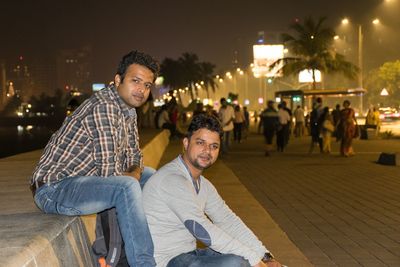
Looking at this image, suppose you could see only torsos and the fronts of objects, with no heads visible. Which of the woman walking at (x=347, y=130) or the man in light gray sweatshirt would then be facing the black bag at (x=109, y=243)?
the woman walking

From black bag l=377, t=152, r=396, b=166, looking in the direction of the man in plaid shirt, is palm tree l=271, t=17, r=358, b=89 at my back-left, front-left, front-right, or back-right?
back-right

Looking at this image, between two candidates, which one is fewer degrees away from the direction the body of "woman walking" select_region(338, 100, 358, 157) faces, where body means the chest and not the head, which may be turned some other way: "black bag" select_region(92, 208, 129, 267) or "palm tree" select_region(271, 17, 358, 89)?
the black bag

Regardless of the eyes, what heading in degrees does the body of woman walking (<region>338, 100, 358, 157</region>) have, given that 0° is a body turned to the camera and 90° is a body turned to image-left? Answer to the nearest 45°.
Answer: approximately 0°

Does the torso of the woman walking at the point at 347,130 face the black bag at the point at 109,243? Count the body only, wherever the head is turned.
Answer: yes

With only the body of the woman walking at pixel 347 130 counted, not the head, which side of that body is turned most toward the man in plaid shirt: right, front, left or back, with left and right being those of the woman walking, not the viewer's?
front

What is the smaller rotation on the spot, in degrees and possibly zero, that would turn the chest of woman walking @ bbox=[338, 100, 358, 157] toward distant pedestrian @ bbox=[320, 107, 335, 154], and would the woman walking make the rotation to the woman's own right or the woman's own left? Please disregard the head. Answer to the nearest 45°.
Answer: approximately 135° to the woman's own right

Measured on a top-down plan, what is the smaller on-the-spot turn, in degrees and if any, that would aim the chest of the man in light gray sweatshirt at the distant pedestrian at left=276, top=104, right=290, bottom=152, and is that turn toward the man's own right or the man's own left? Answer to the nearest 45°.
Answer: approximately 135° to the man's own left

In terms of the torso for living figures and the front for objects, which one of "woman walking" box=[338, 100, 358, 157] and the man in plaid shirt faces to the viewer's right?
the man in plaid shirt

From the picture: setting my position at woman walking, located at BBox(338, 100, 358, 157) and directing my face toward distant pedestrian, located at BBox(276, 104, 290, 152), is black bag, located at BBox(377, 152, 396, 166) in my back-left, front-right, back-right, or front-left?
back-left

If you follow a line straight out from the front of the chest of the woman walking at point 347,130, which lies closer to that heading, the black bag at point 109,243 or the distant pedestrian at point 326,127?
the black bag

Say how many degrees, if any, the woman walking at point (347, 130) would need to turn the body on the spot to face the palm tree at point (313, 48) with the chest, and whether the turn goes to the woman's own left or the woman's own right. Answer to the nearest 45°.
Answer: approximately 180°

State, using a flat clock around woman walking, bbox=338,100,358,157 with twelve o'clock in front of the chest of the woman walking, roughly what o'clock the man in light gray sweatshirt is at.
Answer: The man in light gray sweatshirt is roughly at 12 o'clock from the woman walking.

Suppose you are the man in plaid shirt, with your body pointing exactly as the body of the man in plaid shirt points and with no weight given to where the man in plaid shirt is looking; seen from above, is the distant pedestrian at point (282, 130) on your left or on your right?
on your left

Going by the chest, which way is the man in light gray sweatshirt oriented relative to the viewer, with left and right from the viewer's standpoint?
facing the viewer and to the right of the viewer

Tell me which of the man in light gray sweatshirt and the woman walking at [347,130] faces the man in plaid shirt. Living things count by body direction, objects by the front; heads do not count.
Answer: the woman walking
